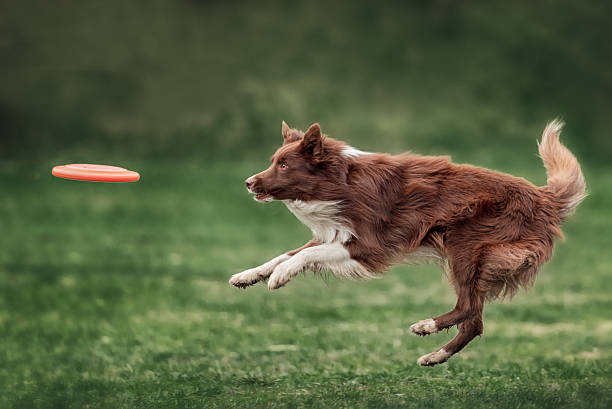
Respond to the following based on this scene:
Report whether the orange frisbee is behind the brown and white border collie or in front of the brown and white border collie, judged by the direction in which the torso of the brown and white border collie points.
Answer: in front

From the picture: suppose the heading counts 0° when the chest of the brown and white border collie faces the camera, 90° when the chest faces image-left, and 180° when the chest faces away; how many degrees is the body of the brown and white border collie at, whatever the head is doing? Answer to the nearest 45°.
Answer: approximately 90°
